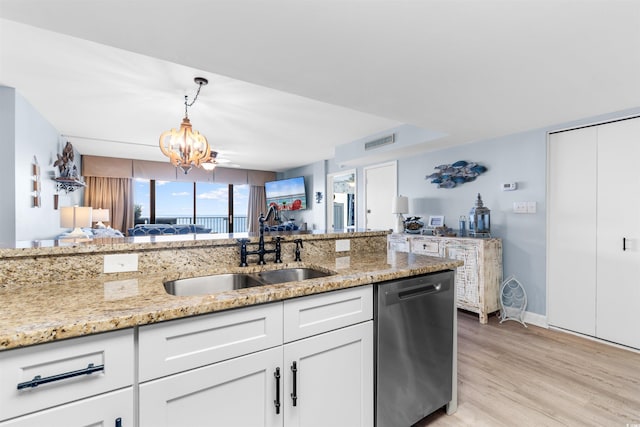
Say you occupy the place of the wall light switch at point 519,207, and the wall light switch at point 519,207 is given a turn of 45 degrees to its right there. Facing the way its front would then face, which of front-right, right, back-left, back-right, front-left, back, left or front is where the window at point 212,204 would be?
front-right

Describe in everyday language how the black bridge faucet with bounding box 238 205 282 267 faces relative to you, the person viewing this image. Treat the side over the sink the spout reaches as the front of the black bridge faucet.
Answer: facing the viewer and to the right of the viewer

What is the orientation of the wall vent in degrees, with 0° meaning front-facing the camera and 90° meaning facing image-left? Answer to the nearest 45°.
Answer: approximately 45°

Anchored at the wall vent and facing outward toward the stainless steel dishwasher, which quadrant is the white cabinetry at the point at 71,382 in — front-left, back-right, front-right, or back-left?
front-right

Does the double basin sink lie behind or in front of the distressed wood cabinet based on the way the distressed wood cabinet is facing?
in front

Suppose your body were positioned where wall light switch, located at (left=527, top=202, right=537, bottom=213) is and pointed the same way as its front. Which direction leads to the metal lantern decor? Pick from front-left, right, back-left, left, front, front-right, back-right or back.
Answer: right

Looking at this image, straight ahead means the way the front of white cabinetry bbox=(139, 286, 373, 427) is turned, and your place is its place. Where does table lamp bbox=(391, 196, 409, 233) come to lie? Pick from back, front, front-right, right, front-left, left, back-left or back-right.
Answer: left

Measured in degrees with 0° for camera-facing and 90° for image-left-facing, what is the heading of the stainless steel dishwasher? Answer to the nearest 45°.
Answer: approximately 315°

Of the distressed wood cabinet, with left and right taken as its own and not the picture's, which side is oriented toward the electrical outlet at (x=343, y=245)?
front

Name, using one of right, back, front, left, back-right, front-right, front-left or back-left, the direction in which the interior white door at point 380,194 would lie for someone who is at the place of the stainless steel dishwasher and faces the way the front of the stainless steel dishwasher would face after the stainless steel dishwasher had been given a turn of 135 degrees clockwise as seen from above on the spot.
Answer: right

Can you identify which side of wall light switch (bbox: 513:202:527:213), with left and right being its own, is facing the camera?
front

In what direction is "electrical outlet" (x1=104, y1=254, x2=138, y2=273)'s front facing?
toward the camera
